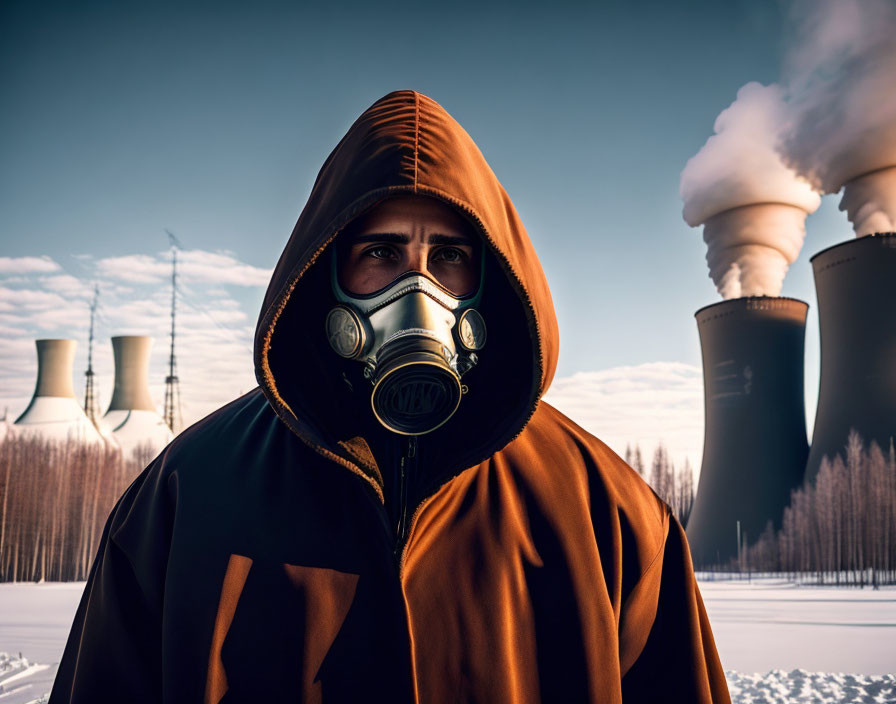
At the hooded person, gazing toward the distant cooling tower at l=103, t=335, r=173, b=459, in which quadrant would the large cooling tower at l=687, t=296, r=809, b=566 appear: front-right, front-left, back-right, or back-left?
front-right

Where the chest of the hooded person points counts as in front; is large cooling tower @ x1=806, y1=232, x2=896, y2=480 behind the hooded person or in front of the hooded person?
behind

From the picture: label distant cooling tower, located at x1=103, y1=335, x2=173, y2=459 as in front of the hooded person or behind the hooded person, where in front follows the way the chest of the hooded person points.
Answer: behind

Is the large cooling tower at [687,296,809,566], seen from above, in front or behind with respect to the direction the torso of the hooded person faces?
behind

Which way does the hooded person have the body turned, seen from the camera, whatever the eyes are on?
toward the camera

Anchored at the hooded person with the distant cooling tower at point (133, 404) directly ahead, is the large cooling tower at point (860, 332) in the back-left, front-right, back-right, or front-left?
front-right

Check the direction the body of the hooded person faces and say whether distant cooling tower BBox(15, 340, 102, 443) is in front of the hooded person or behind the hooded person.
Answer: behind
